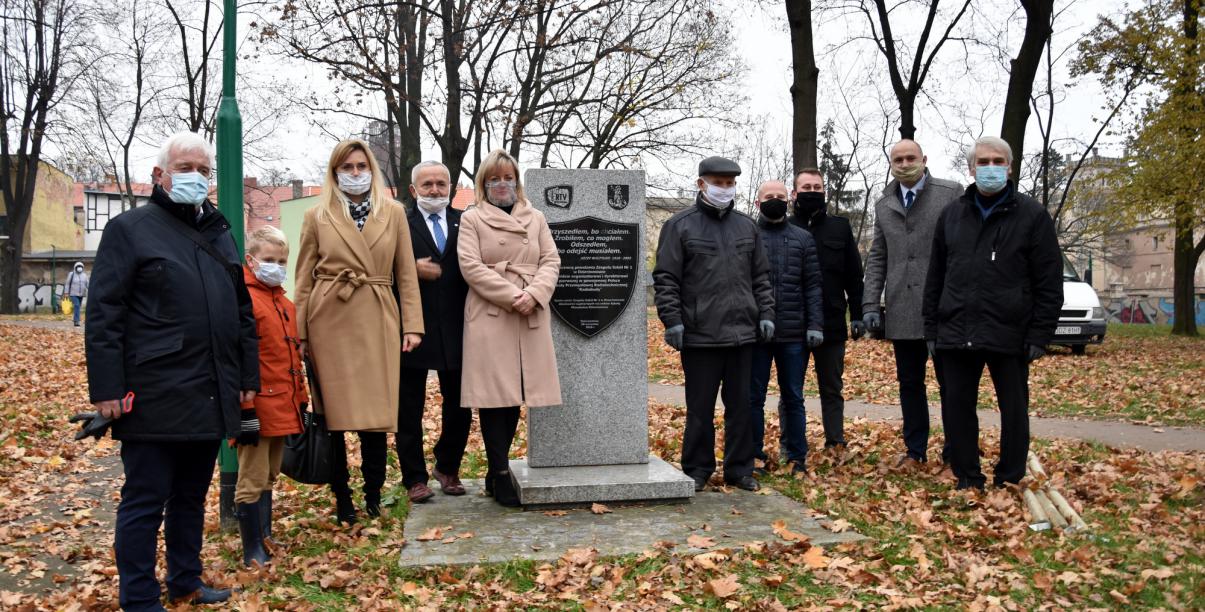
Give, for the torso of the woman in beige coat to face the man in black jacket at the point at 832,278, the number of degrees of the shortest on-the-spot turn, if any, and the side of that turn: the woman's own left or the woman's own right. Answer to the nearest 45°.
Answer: approximately 90° to the woman's own left

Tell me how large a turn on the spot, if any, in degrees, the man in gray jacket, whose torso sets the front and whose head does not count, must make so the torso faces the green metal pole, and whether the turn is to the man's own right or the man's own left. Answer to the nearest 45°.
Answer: approximately 45° to the man's own right

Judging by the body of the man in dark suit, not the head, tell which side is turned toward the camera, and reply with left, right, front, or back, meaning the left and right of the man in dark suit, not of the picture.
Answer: front

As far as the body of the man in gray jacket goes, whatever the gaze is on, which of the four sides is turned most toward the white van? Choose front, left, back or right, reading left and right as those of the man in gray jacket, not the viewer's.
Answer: back

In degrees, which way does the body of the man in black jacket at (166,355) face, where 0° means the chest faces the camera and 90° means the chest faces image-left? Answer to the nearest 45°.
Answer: approximately 315°

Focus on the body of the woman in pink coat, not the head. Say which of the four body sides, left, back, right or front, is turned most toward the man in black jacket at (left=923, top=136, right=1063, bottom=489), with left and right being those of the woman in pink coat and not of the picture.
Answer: left

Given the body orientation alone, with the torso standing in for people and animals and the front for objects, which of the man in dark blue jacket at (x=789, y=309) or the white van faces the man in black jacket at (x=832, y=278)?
the white van

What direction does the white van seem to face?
toward the camera

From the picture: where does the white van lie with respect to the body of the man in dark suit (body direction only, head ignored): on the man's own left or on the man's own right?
on the man's own left

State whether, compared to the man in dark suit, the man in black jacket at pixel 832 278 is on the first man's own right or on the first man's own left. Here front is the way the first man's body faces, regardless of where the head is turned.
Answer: on the first man's own left

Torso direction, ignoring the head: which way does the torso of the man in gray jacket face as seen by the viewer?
toward the camera

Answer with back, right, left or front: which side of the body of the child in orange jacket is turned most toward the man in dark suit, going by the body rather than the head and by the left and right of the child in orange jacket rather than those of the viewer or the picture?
left
